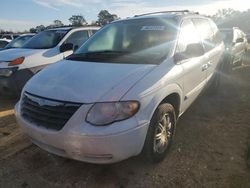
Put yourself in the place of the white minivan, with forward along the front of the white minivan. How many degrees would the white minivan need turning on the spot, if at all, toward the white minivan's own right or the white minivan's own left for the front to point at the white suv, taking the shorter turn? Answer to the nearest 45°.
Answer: approximately 90° to the white minivan's own right

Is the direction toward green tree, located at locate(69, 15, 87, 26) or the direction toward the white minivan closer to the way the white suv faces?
the white minivan

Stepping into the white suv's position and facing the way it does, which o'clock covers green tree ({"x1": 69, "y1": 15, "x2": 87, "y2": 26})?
The green tree is roughly at 5 o'clock from the white suv.

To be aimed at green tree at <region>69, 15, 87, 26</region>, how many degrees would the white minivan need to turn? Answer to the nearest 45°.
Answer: approximately 135° to its right

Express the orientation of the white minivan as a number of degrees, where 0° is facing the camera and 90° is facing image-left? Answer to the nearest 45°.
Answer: approximately 45°

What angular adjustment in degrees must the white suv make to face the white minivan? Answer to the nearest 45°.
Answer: approximately 45° to its left
